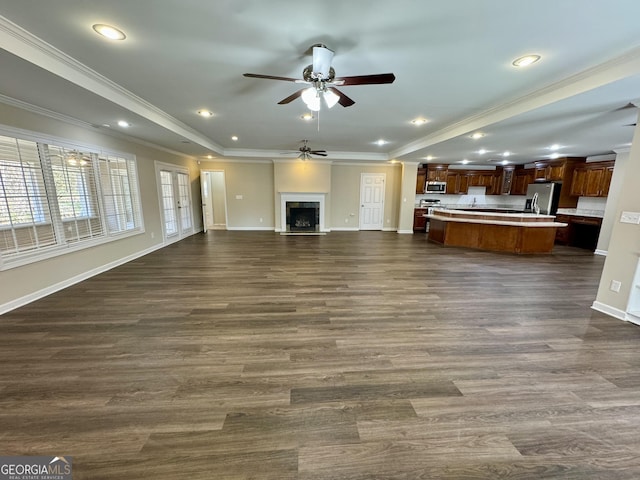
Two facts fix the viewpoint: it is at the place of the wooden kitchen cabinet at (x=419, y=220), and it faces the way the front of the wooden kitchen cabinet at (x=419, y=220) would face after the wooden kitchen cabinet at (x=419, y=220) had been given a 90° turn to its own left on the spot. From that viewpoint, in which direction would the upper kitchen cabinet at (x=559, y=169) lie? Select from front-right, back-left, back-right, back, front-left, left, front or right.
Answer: front

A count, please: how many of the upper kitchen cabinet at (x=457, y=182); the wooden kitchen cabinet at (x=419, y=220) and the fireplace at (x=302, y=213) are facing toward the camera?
3

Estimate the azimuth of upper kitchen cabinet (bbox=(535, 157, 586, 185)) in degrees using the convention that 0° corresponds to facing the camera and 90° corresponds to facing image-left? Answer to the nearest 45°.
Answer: approximately 45°

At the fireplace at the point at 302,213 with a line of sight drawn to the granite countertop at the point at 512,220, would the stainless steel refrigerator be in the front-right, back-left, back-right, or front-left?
front-left

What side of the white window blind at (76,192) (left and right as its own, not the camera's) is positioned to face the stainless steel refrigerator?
front

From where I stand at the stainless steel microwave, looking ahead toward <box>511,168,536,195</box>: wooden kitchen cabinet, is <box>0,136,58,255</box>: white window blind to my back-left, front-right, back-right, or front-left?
back-right

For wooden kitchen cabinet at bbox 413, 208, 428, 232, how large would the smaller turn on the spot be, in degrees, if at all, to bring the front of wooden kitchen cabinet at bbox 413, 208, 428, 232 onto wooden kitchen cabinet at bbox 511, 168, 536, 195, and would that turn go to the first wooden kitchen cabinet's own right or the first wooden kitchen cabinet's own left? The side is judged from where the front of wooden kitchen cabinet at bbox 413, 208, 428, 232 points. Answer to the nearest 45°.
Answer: approximately 90° to the first wooden kitchen cabinet's own left

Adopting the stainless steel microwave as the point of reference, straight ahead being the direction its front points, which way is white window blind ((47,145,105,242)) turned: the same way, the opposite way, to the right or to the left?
to the left

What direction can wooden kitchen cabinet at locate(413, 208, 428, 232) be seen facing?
toward the camera

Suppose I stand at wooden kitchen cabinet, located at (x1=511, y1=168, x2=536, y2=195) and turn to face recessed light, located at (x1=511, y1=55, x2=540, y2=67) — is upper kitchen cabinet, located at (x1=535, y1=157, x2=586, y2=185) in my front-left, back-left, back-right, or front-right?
front-left

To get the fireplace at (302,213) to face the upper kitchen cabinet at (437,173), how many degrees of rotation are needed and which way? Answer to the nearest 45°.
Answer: approximately 90° to its left

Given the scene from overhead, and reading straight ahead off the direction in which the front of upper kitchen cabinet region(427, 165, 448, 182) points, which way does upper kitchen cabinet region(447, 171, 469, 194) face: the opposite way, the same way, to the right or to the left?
the same way

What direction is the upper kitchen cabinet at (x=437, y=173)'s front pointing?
toward the camera

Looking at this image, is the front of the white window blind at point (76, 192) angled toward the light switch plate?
yes

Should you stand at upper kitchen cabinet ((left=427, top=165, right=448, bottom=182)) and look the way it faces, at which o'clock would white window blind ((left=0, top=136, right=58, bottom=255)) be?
The white window blind is roughly at 1 o'clock from the upper kitchen cabinet.
